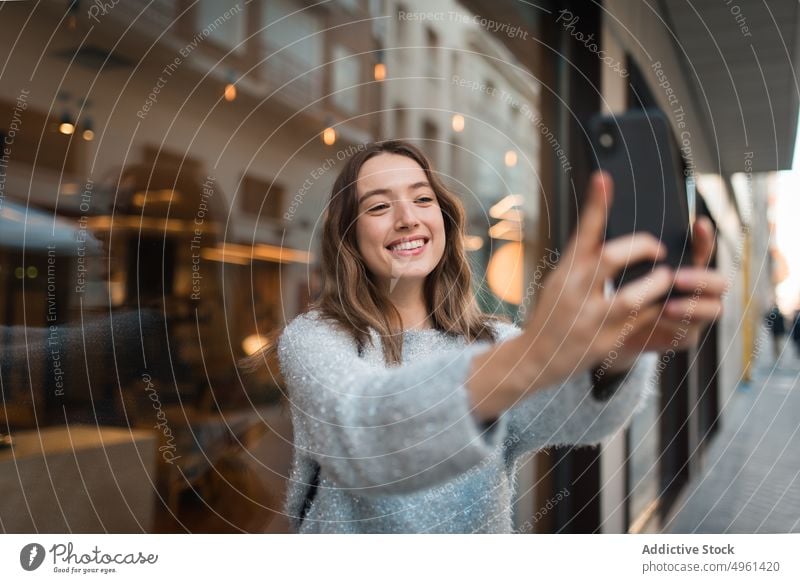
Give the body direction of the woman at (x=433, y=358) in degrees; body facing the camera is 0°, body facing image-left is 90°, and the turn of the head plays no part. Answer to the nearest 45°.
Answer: approximately 315°
